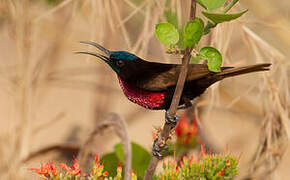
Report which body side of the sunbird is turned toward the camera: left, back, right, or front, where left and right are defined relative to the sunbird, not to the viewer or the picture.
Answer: left
